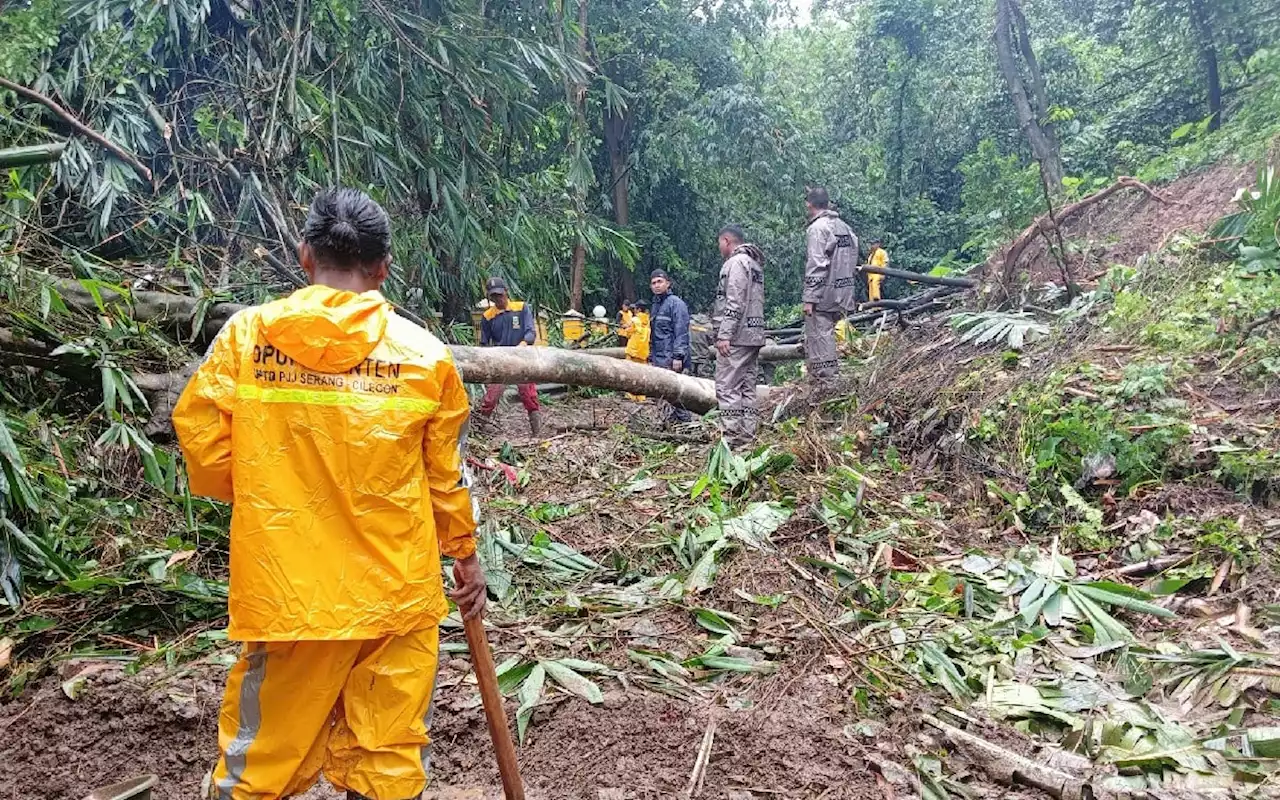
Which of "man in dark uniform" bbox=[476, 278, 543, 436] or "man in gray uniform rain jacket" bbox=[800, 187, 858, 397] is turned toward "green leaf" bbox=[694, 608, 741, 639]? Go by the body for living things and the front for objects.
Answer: the man in dark uniform

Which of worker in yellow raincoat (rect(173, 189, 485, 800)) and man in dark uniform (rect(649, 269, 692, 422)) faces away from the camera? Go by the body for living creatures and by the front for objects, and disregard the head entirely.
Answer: the worker in yellow raincoat

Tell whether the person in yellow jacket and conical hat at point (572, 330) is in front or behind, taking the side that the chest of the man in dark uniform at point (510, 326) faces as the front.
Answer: behind

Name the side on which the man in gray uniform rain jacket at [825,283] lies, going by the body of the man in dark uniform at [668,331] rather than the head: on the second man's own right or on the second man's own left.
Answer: on the second man's own left

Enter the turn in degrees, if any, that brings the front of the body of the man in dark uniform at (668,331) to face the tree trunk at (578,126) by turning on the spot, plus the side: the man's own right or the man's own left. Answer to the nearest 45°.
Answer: approximately 135° to the man's own right

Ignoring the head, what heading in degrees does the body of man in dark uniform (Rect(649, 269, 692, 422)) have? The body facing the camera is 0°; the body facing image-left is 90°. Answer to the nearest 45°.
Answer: approximately 45°

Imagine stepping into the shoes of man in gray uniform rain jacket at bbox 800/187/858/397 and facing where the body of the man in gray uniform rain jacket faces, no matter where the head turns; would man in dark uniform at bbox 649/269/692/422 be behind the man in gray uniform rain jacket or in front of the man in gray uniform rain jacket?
in front

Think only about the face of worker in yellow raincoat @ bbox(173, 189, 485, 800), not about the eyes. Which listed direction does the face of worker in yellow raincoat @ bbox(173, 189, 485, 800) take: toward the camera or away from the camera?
away from the camera

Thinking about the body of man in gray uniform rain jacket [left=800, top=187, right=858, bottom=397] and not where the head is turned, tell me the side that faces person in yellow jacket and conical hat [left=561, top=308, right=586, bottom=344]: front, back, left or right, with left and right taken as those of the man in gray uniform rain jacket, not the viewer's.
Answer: front

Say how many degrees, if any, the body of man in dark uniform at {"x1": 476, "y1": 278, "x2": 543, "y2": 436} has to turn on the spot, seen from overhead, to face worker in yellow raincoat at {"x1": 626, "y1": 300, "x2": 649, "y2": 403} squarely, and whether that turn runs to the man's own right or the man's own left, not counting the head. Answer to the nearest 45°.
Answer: approximately 135° to the man's own left

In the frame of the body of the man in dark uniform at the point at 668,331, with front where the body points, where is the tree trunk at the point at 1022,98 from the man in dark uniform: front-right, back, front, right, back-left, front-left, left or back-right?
back

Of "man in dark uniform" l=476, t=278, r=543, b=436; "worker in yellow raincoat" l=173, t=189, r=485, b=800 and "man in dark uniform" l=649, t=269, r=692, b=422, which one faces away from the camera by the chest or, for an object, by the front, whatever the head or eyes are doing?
the worker in yellow raincoat

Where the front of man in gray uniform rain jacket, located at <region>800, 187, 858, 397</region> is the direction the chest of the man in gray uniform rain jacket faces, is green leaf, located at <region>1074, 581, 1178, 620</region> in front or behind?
behind

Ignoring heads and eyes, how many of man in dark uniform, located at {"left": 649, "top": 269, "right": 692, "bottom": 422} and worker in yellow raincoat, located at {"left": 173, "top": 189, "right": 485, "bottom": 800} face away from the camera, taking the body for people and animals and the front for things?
1
